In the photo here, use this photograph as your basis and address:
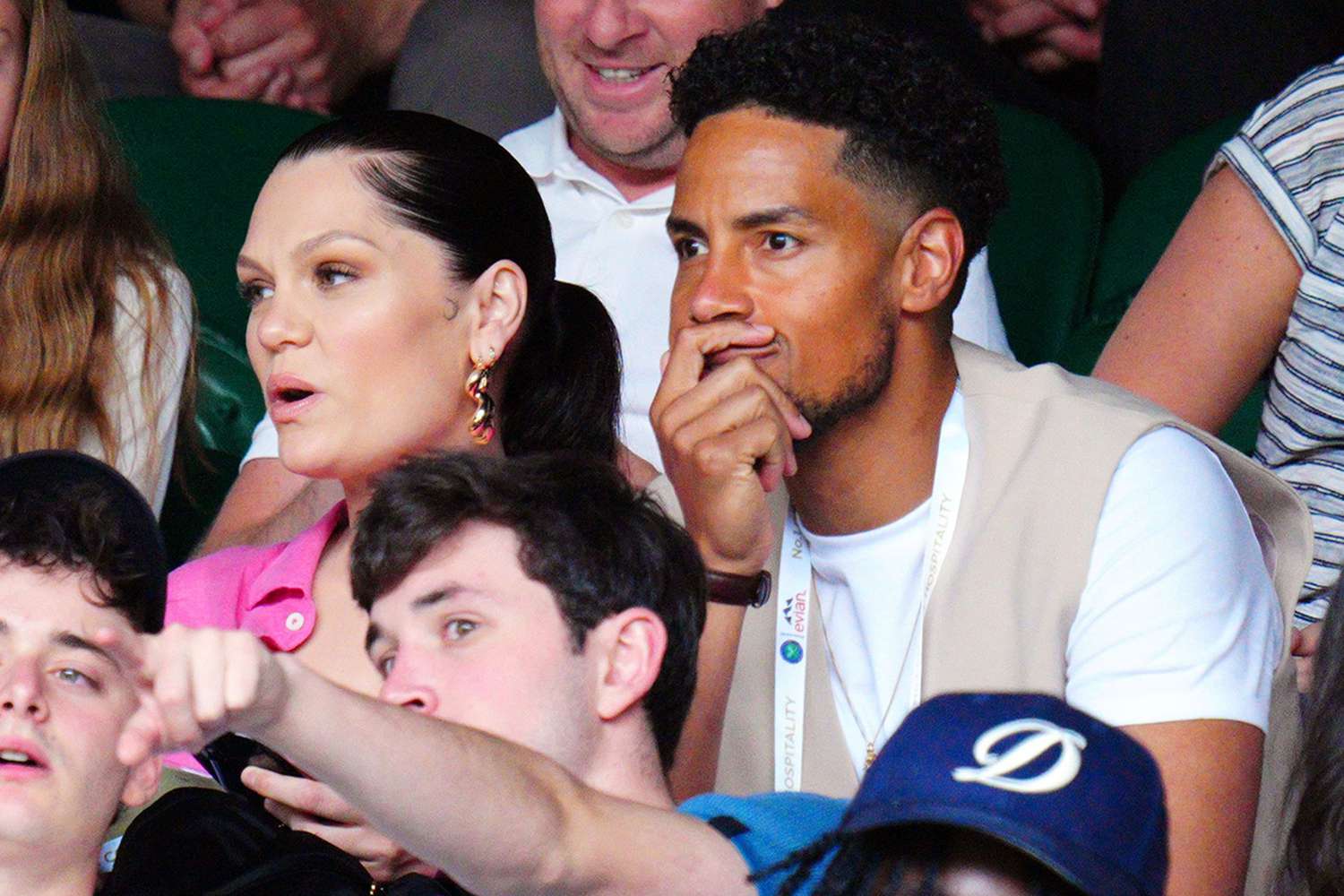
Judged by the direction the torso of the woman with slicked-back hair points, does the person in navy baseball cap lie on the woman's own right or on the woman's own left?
on the woman's own left

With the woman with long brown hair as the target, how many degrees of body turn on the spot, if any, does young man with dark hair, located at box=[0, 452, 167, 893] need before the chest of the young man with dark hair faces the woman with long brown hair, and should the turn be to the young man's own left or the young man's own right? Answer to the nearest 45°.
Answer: approximately 135° to the young man's own right

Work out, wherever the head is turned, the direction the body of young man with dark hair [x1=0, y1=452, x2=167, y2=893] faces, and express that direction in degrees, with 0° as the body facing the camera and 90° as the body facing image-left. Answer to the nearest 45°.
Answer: approximately 45°

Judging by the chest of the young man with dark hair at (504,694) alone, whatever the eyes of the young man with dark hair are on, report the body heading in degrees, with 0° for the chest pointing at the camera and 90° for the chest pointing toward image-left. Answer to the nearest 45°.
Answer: approximately 45°

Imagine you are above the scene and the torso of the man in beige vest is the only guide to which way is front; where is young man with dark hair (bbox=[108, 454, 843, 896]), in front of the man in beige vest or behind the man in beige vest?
in front

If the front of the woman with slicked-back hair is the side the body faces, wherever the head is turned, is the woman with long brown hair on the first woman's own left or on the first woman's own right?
on the first woman's own right

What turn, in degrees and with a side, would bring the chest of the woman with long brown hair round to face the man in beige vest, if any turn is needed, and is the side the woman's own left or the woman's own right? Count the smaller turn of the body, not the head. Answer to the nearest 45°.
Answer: approximately 90° to the woman's own left

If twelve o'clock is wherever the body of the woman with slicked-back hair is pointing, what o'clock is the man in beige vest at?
The man in beige vest is roughly at 8 o'clock from the woman with slicked-back hair.

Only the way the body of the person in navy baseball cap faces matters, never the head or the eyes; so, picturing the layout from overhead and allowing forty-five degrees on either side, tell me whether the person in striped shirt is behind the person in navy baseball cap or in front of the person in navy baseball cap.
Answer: behind

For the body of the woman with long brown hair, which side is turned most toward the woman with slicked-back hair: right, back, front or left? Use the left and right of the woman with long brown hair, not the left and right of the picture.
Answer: left
